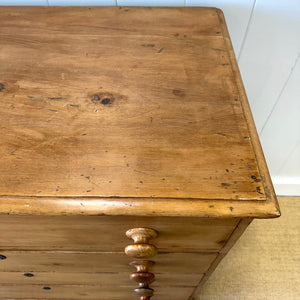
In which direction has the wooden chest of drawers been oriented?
toward the camera
